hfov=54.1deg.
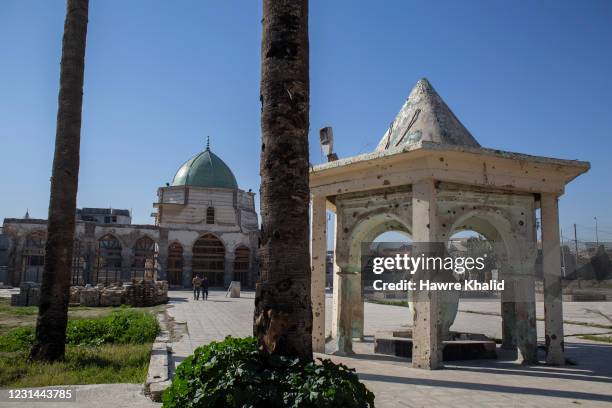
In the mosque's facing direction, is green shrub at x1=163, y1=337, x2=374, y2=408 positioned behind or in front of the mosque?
in front

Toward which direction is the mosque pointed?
toward the camera

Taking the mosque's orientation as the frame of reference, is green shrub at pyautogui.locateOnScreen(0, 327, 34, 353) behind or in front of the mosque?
in front

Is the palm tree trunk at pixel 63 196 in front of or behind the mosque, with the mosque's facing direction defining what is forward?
in front

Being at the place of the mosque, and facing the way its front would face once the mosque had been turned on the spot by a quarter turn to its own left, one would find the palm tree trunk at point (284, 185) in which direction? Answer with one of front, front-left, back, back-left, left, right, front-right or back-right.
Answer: right

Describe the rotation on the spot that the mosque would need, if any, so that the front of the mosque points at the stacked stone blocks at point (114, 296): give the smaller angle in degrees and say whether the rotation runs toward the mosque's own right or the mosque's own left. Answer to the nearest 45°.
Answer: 0° — it already faces it

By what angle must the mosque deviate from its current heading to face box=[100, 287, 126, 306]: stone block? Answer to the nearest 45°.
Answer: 0° — it already faces it

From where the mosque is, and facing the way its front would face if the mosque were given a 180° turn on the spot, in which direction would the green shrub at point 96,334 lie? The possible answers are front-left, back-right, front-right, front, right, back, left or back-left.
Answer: back

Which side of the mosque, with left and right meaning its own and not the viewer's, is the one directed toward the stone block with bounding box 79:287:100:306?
front

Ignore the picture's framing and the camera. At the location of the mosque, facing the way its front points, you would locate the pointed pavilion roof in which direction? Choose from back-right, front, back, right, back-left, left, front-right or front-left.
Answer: front

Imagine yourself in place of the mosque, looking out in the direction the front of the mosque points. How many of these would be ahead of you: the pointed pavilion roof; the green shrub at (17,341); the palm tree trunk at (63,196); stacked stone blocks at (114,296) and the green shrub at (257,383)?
5
